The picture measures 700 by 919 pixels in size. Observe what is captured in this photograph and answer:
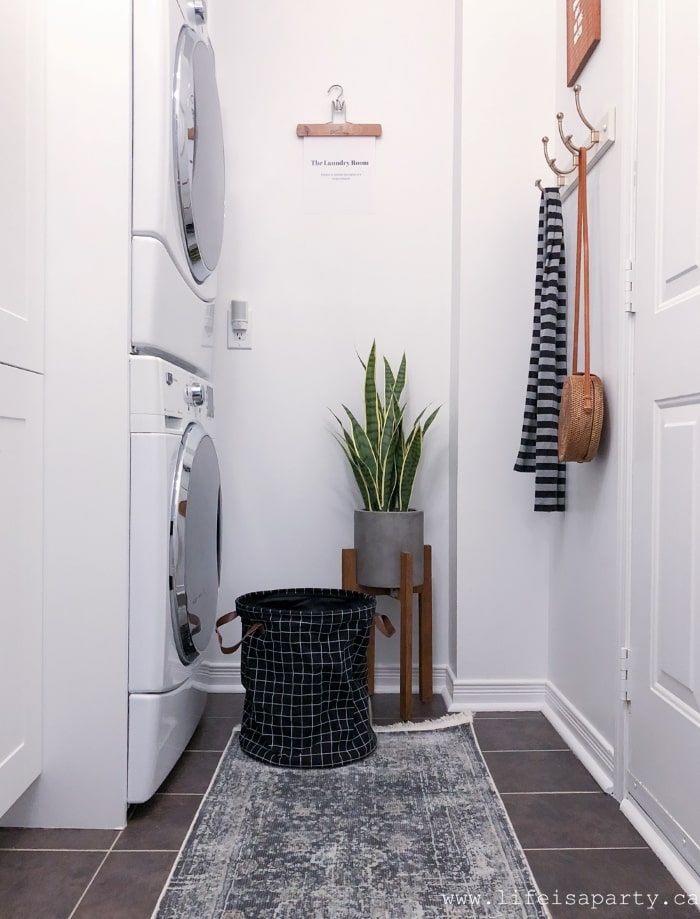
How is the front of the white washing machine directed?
to the viewer's right

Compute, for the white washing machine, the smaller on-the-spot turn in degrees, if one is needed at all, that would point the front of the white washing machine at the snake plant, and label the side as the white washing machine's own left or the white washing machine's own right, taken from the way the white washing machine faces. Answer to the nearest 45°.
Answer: approximately 45° to the white washing machine's own left

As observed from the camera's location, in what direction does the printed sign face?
facing the viewer

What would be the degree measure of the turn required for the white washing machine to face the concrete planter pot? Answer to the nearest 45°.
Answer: approximately 45° to its left

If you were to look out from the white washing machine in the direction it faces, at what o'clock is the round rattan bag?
The round rattan bag is roughly at 12 o'clock from the white washing machine.

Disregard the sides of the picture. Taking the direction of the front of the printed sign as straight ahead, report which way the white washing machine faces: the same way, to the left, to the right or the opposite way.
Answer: to the left

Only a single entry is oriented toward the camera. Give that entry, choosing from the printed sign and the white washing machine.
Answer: the printed sign

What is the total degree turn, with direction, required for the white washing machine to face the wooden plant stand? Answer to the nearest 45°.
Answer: approximately 45° to its left

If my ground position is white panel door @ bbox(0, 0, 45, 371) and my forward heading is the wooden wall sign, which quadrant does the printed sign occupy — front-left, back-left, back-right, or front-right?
front-left
